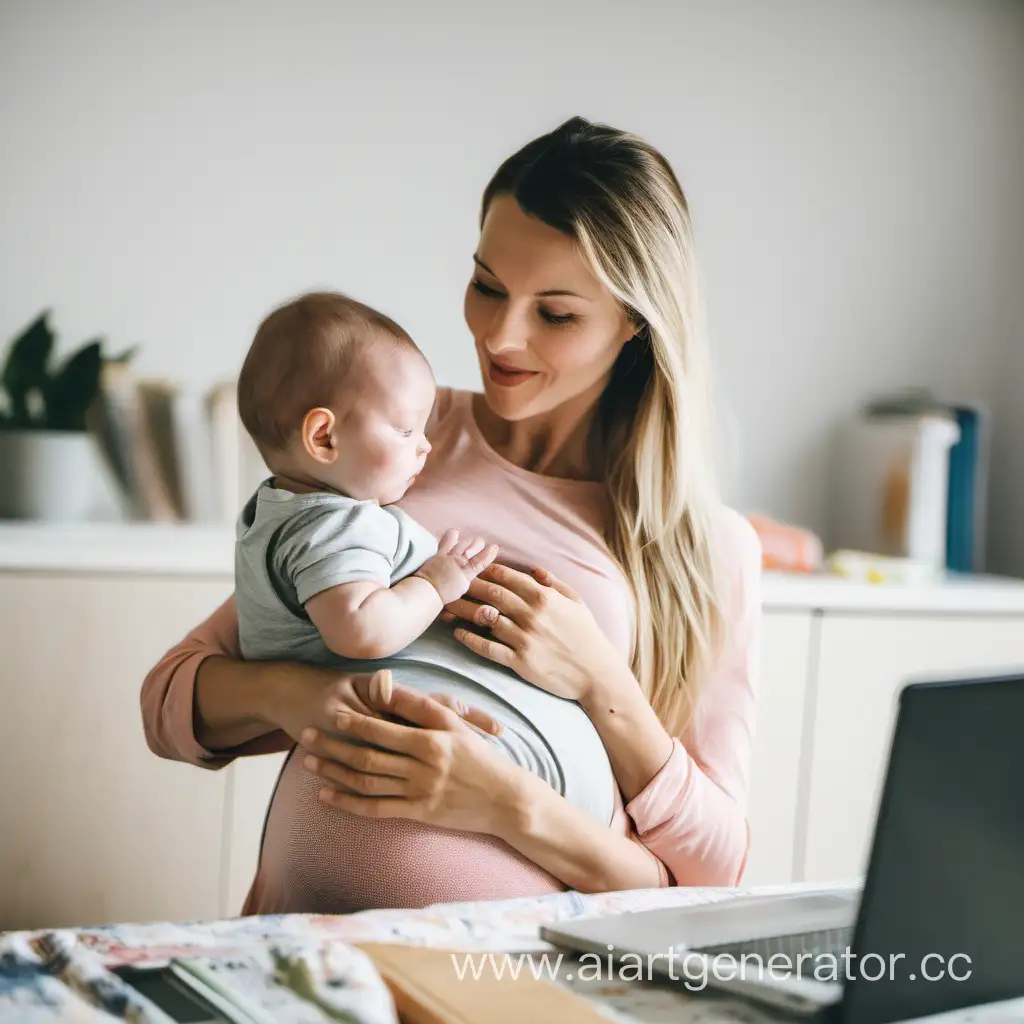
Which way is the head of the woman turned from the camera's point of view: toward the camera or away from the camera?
toward the camera

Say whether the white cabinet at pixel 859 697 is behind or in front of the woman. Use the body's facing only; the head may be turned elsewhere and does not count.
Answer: behind

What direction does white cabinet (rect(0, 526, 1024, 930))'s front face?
toward the camera

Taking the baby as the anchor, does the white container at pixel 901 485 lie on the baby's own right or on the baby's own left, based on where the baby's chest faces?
on the baby's own left

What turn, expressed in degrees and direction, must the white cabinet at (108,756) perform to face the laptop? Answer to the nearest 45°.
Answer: approximately 45° to its left

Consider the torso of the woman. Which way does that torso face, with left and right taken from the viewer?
facing the viewer and to the left of the viewer

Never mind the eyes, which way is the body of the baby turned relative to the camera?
to the viewer's right

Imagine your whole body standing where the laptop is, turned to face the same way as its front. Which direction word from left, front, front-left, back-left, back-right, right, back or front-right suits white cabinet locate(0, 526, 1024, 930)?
front

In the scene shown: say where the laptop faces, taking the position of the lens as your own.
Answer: facing away from the viewer and to the left of the viewer

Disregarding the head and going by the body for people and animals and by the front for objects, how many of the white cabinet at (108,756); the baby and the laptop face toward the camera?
1

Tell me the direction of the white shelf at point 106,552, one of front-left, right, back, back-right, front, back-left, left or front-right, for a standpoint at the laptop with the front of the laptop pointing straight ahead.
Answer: front

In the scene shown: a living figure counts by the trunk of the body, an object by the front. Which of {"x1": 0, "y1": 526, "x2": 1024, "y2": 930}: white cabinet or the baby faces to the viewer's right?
the baby

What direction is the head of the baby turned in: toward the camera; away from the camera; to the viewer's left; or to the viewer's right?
to the viewer's right

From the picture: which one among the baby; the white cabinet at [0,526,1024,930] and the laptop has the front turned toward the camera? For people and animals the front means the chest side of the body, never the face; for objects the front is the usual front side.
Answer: the white cabinet
